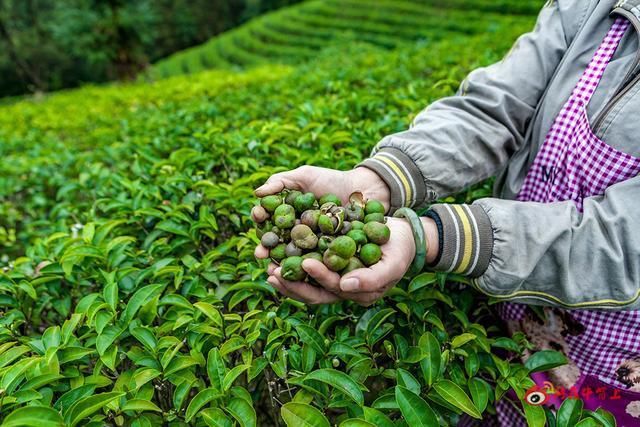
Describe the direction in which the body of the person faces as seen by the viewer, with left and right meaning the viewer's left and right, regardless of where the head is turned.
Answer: facing the viewer and to the left of the viewer

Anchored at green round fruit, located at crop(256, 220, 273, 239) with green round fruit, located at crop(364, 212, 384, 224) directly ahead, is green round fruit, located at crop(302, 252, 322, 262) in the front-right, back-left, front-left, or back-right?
front-right

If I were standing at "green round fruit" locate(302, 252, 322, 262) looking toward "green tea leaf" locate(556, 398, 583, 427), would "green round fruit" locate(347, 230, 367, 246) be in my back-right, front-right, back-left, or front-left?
front-left

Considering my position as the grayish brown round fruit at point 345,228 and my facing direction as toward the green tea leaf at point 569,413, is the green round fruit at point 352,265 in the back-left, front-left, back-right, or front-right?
front-right
